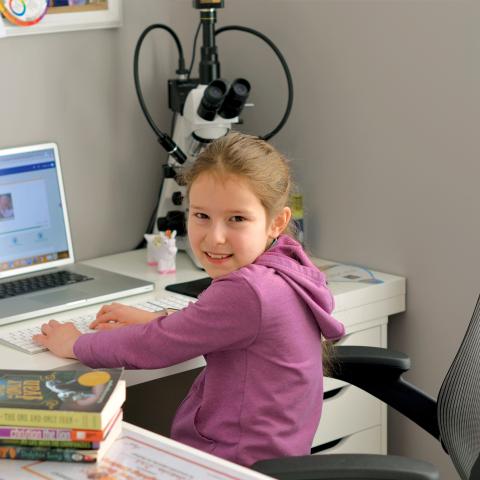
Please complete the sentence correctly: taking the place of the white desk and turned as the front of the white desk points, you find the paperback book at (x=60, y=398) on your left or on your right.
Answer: on your right

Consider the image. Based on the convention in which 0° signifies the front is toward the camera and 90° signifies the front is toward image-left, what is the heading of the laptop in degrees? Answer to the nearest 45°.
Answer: approximately 315°

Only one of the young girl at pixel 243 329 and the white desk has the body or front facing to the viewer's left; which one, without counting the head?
the young girl

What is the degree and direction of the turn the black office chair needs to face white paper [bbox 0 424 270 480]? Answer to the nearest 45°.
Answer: approximately 45° to its left

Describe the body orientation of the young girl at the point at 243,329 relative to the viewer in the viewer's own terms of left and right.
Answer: facing to the left of the viewer

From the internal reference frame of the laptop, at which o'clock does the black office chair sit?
The black office chair is roughly at 12 o'clock from the laptop.

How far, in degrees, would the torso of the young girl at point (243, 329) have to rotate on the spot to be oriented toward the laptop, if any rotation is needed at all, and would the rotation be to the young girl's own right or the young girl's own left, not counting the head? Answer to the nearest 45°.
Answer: approximately 45° to the young girl's own right

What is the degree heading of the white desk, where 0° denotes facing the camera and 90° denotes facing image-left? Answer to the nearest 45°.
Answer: approximately 315°

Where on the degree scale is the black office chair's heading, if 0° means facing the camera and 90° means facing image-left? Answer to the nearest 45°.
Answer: approximately 90°

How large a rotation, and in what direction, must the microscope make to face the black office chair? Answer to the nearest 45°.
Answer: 0° — it already faces it

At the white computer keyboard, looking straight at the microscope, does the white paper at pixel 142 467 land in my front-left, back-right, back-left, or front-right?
back-right
